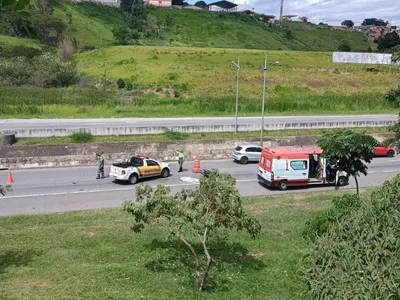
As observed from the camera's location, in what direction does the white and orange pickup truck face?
facing away from the viewer and to the right of the viewer

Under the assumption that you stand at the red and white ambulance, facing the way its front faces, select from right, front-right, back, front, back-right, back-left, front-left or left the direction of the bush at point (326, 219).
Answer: back-right

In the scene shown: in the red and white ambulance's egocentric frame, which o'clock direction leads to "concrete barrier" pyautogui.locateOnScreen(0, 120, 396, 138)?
The concrete barrier is roughly at 9 o'clock from the red and white ambulance.

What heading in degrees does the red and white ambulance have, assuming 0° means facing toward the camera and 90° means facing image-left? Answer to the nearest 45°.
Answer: approximately 225°

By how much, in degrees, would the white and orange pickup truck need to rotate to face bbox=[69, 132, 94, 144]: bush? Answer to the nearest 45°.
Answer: approximately 90° to its left

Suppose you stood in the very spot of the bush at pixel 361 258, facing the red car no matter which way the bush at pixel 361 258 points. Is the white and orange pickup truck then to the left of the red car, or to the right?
left
